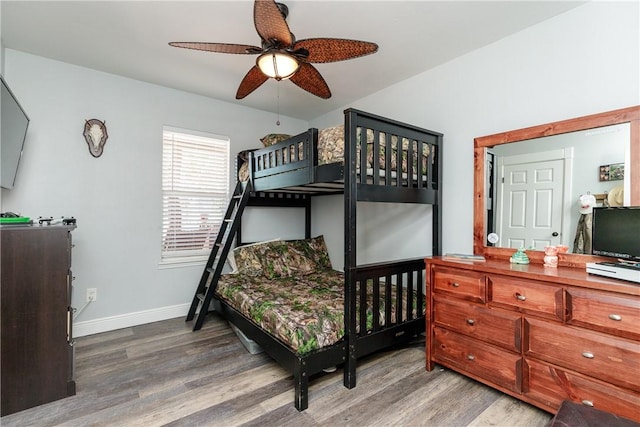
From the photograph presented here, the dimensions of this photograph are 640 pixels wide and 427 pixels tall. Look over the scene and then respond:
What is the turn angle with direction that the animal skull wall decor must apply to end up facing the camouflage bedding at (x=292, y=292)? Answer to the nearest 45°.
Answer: approximately 45° to its left

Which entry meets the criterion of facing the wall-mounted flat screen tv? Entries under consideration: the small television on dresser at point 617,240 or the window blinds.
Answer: the small television on dresser

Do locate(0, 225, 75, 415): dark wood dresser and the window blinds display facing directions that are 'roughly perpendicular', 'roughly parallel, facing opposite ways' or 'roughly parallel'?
roughly perpendicular

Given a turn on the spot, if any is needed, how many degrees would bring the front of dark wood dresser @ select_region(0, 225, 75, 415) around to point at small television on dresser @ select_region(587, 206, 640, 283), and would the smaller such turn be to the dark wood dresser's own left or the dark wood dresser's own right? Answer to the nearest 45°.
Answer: approximately 45° to the dark wood dresser's own right

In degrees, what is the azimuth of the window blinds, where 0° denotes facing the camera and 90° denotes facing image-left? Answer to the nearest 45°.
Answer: approximately 315°

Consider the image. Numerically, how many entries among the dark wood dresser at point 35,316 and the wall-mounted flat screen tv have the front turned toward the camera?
0

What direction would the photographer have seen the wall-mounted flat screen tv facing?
facing to the right of the viewer

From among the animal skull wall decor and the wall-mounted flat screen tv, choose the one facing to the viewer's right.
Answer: the wall-mounted flat screen tv

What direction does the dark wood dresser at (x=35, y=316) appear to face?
to the viewer's right

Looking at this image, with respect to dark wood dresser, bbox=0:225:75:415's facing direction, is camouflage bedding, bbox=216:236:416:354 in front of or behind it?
in front
